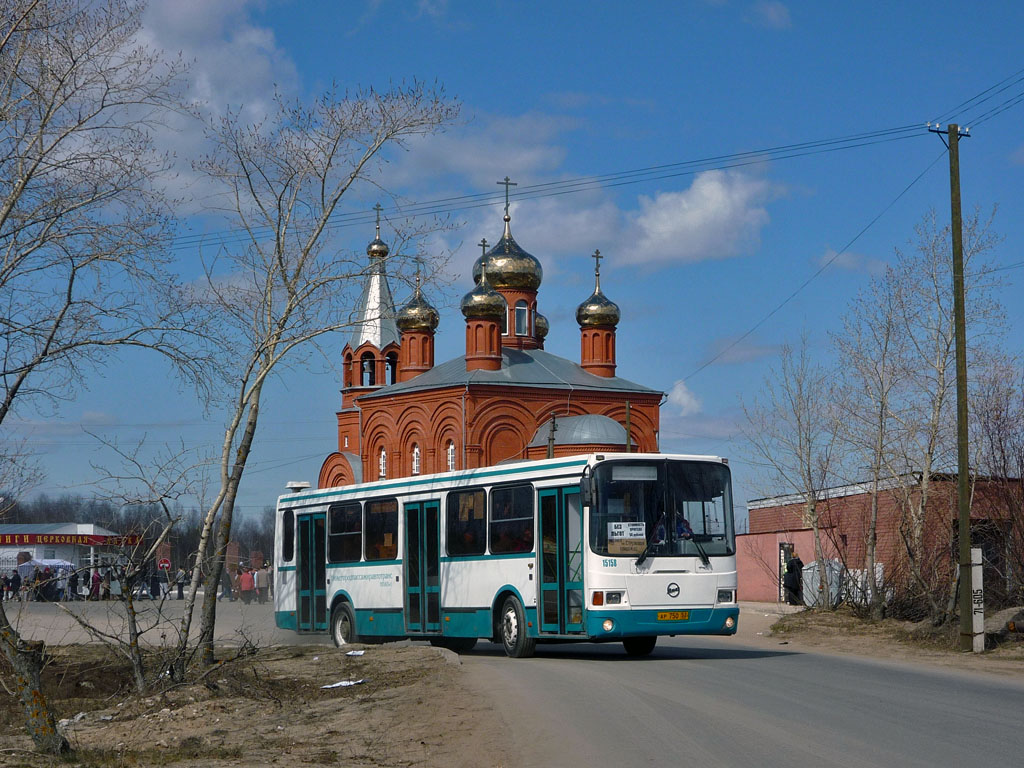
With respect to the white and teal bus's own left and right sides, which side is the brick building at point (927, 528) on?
on its left

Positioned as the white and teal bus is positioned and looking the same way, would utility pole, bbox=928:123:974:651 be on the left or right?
on its left

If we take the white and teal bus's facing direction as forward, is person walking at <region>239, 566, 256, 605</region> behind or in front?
behind

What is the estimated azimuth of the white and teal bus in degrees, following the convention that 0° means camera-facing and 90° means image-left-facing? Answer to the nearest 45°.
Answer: approximately 315°

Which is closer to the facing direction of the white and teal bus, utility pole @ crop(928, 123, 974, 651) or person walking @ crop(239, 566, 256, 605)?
the utility pole

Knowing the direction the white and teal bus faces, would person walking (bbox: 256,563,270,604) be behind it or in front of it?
behind
